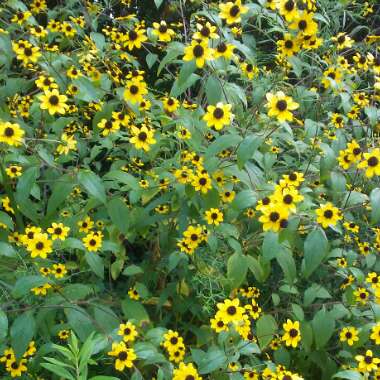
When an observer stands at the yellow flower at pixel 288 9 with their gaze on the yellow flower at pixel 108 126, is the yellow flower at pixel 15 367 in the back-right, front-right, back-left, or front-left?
front-left

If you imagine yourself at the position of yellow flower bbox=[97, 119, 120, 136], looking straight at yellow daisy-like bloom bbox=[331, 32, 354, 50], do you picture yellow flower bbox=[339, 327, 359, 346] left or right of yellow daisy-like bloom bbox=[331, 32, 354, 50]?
right

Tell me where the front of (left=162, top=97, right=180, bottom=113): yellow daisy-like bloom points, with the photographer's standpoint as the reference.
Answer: facing the viewer

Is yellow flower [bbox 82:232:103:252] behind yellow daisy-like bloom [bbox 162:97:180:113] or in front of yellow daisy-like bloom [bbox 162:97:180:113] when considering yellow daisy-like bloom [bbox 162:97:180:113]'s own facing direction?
in front

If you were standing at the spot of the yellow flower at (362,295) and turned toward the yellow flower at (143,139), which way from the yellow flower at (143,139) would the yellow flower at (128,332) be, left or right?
left

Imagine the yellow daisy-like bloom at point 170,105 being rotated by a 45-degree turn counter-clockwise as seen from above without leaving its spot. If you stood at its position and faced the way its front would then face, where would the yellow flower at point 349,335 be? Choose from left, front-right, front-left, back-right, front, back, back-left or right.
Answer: front

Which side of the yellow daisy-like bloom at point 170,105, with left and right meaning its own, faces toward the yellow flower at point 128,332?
front

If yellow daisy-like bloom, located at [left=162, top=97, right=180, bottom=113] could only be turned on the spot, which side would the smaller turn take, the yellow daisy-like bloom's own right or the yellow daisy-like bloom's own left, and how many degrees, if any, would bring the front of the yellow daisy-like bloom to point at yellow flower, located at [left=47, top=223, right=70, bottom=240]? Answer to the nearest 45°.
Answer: approximately 45° to the yellow daisy-like bloom's own right

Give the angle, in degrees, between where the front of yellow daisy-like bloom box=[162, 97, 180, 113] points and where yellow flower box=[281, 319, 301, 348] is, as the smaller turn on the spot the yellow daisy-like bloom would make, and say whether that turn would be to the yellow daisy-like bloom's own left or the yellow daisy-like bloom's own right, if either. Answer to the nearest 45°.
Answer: approximately 45° to the yellow daisy-like bloom's own left

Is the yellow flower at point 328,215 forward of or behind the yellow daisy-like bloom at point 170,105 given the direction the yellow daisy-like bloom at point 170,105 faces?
forward
